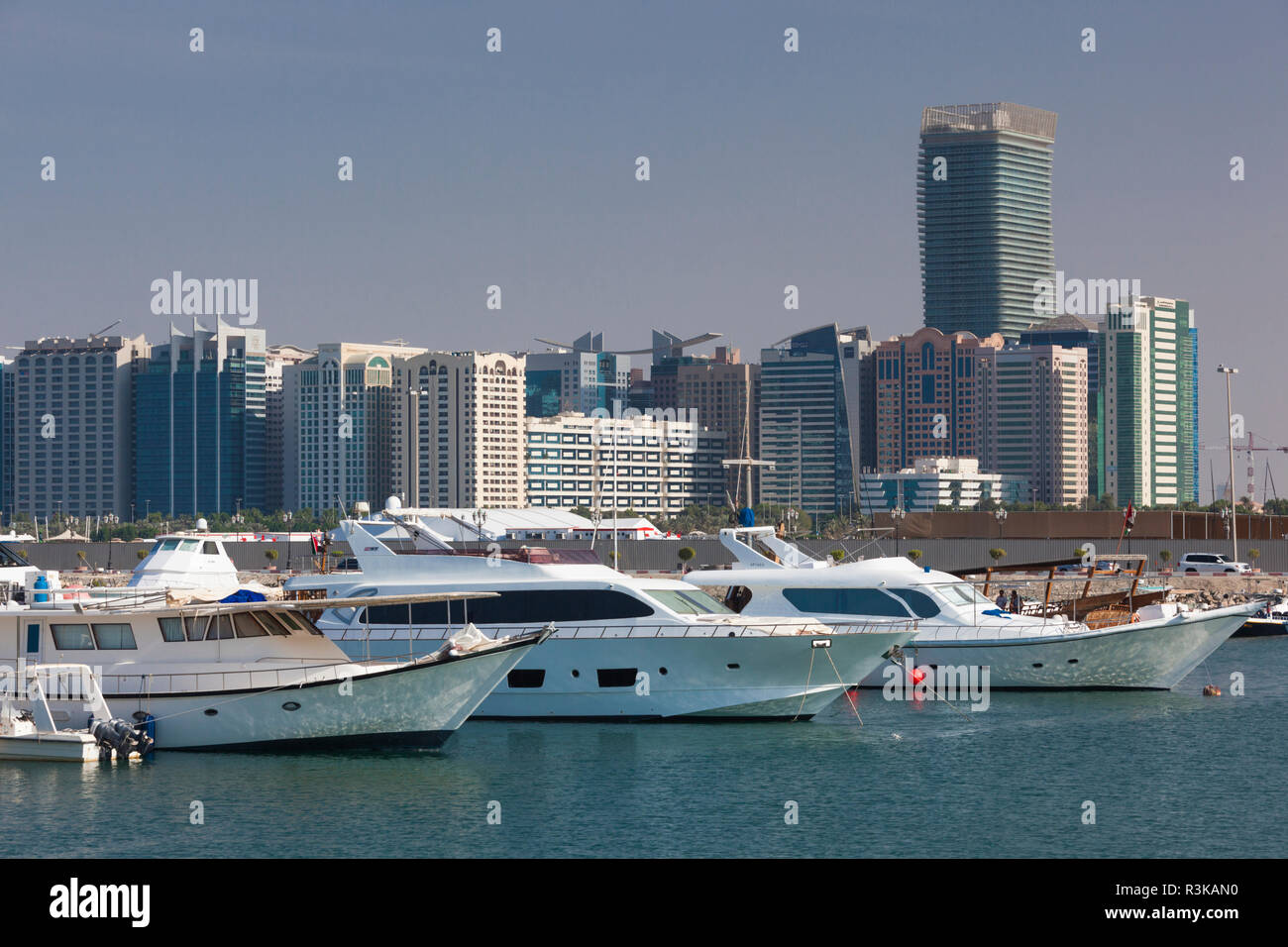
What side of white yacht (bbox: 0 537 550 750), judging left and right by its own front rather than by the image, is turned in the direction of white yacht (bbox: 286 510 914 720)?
front

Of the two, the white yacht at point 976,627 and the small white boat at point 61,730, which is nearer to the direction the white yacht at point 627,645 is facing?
the white yacht

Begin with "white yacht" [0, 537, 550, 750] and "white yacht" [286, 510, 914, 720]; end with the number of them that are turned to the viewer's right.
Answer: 2

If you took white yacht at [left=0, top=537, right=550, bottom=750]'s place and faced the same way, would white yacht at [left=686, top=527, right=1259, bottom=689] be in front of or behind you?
in front

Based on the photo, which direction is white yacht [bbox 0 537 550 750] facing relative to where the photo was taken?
to the viewer's right

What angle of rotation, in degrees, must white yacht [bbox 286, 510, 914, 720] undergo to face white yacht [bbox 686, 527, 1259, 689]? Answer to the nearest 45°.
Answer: approximately 45° to its left

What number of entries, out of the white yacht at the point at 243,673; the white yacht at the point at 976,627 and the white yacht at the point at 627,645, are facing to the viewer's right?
3

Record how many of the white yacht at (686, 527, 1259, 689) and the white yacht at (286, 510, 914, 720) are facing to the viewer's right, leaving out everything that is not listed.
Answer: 2

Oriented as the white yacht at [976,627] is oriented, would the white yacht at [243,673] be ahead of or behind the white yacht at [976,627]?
behind

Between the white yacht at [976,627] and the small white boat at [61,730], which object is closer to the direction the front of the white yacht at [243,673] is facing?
the white yacht

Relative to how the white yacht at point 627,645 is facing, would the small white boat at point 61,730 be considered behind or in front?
behind

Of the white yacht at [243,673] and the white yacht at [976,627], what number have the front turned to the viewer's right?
2

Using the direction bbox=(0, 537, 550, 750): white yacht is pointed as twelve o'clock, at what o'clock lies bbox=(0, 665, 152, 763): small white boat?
The small white boat is roughly at 6 o'clock from the white yacht.

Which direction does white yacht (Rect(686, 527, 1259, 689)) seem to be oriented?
to the viewer's right

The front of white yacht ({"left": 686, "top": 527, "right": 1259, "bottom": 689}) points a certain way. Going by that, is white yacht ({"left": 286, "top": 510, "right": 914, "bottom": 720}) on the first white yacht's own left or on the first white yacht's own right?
on the first white yacht's own right

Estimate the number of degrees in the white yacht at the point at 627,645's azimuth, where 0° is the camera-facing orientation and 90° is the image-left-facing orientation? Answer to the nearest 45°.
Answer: approximately 270°
